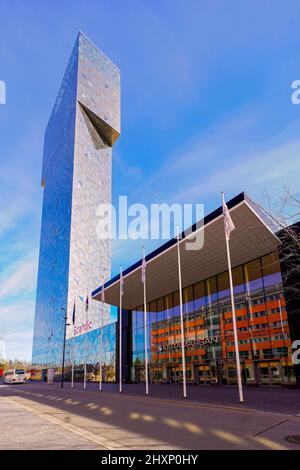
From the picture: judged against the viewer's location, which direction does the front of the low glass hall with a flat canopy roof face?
facing the viewer and to the left of the viewer
